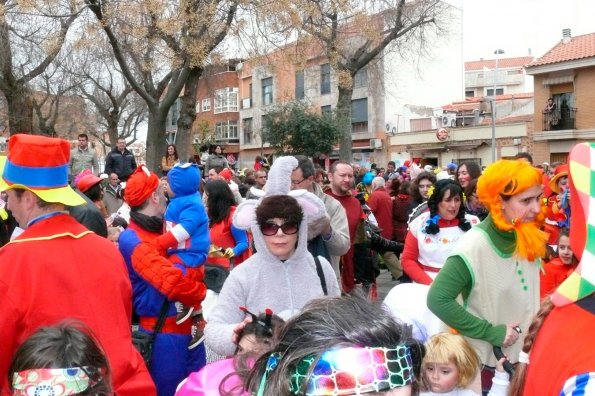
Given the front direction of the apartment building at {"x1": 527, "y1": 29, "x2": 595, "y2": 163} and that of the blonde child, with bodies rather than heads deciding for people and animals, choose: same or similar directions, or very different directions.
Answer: same or similar directions

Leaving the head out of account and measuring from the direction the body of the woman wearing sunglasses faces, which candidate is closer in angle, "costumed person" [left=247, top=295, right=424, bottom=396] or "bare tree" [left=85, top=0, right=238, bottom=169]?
the costumed person

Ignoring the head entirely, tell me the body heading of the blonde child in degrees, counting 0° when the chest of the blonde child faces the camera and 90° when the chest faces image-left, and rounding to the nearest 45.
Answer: approximately 45°

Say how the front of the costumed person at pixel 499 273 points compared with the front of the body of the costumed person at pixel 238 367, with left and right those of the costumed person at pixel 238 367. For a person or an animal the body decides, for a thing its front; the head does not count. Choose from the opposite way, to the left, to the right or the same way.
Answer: the same way

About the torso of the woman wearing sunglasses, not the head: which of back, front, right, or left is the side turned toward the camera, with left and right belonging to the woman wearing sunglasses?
front

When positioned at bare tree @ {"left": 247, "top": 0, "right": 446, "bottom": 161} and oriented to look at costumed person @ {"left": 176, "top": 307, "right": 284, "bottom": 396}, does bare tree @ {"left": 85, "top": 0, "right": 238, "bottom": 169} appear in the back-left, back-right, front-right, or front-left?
front-right

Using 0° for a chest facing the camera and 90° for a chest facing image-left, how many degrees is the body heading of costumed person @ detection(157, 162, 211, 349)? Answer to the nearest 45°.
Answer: approximately 90°

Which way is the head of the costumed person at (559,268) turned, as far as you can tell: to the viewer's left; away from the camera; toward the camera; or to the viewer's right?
toward the camera

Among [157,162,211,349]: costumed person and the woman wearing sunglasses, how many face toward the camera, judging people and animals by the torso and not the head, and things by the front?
1
